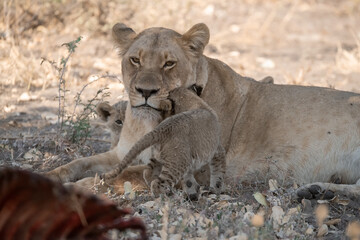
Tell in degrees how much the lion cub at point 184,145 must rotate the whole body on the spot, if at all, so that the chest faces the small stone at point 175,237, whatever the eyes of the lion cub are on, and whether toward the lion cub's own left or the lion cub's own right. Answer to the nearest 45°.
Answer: approximately 135° to the lion cub's own right

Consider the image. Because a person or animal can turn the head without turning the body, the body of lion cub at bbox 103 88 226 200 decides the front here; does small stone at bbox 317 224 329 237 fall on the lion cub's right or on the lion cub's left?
on the lion cub's right

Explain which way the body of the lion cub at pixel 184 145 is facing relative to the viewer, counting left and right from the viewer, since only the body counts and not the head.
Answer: facing away from the viewer and to the right of the viewer

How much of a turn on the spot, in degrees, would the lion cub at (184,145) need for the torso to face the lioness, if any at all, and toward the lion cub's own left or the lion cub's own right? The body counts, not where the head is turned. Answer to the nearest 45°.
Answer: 0° — it already faces it

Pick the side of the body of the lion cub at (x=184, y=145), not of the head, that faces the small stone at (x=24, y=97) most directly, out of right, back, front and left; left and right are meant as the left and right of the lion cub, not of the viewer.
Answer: left

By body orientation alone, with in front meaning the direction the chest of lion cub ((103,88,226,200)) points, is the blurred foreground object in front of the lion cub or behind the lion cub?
behind

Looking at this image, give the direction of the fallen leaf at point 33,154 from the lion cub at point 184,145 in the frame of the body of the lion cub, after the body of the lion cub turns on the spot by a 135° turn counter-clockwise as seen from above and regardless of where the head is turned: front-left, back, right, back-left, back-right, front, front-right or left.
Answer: front-right

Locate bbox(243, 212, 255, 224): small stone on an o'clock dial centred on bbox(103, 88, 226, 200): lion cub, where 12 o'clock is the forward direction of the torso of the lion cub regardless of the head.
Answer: The small stone is roughly at 3 o'clock from the lion cub.
